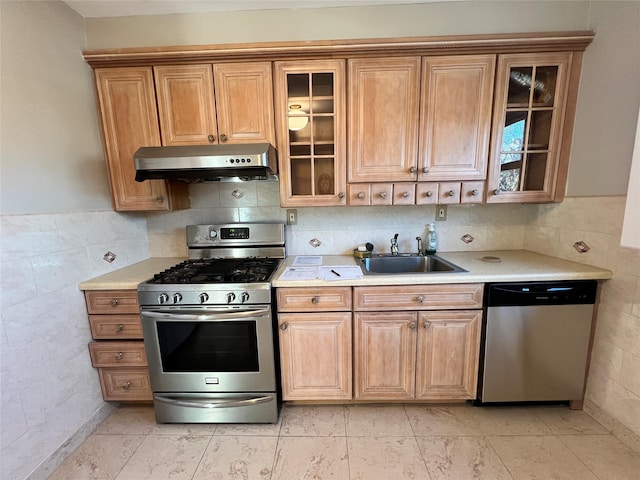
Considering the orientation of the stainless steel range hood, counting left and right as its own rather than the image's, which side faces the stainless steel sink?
left

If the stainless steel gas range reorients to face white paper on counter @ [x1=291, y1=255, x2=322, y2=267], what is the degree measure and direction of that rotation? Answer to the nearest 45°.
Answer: approximately 90° to its left

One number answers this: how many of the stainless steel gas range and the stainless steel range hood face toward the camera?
2

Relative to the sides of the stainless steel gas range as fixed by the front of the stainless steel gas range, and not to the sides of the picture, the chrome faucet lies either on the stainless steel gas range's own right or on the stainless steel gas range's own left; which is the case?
on the stainless steel gas range's own left

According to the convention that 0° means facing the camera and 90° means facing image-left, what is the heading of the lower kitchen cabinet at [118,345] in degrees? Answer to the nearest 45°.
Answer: approximately 0°

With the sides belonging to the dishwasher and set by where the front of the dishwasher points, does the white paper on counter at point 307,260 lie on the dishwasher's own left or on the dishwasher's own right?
on the dishwasher's own right

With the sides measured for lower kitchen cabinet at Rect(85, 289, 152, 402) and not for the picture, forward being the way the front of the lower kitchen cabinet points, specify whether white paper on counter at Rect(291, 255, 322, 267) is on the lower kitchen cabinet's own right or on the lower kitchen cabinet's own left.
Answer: on the lower kitchen cabinet's own left
